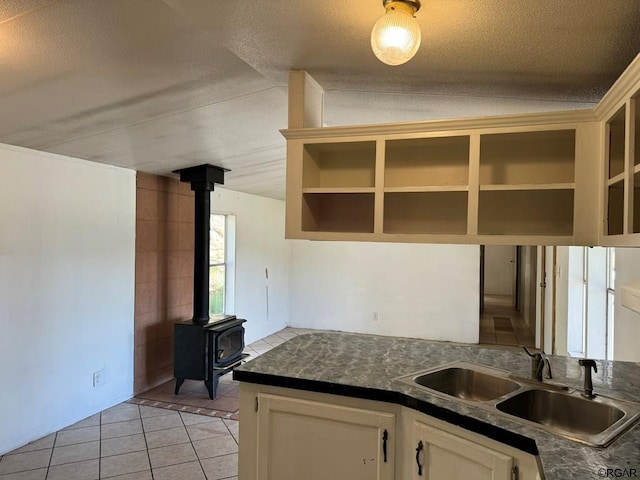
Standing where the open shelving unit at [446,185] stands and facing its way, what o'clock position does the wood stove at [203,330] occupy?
The wood stove is roughly at 4 o'clock from the open shelving unit.

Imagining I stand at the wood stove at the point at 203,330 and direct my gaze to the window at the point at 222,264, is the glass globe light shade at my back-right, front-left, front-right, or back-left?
back-right

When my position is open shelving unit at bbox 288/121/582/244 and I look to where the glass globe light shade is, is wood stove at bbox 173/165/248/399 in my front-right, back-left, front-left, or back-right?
back-right

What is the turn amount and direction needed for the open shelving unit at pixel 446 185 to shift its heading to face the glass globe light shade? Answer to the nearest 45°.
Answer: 0° — it already faces it

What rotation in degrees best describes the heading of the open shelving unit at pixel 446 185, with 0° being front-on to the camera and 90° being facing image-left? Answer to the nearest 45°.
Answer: approximately 0°

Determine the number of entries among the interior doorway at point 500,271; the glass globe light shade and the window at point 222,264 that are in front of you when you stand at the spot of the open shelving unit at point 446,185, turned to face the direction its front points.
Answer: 1

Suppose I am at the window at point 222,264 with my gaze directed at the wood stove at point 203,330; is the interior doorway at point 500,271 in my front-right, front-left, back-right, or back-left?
back-left

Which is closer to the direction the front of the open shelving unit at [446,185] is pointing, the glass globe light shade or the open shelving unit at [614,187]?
the glass globe light shade

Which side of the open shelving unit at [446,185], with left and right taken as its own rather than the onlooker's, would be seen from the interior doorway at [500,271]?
back

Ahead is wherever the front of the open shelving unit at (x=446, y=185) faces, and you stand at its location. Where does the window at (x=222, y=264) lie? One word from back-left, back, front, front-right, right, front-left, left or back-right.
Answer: back-right
